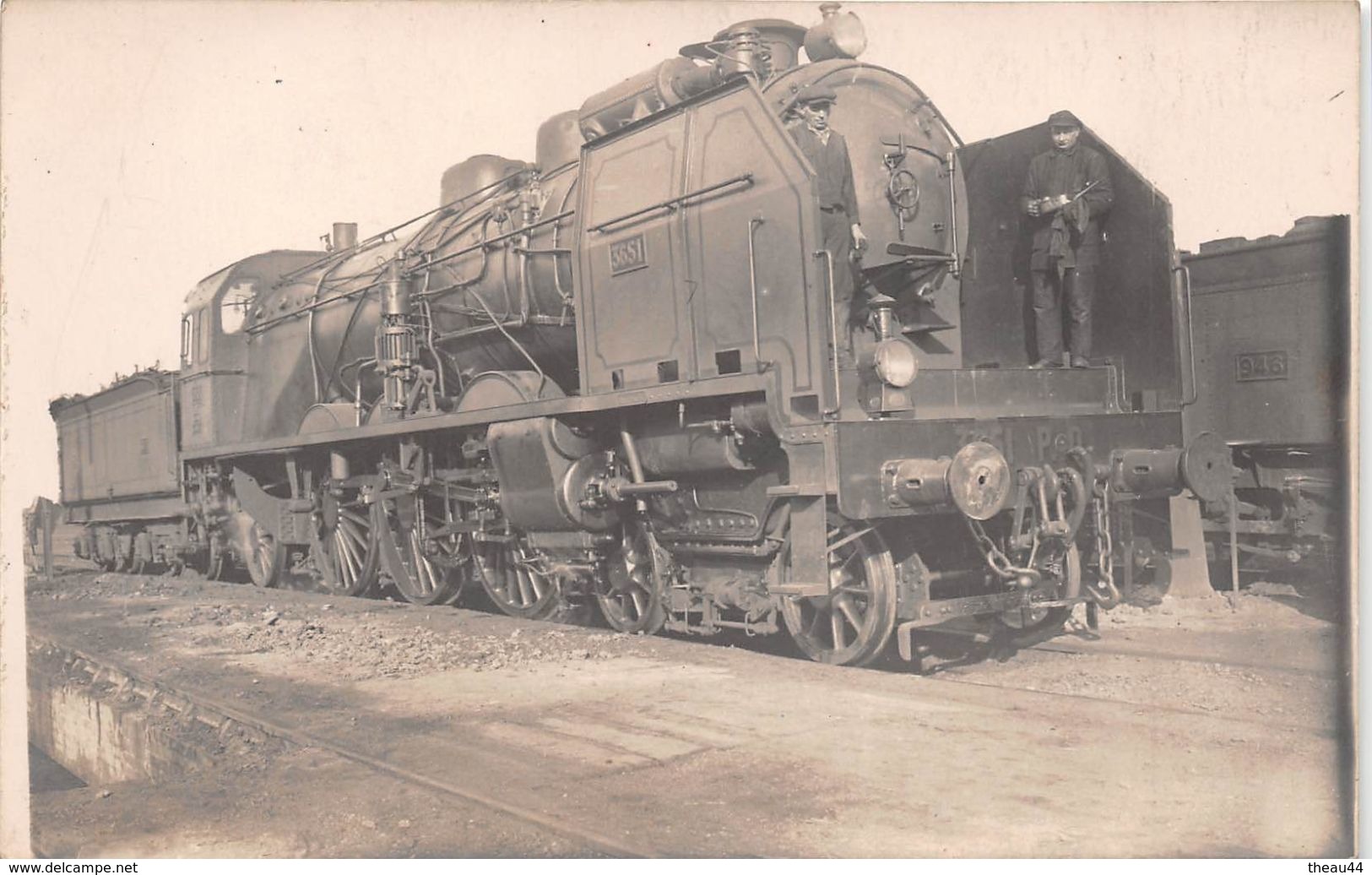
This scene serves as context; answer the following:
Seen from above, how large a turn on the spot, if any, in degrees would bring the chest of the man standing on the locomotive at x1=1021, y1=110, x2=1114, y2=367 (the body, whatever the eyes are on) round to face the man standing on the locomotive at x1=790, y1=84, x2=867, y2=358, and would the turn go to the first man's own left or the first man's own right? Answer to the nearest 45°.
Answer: approximately 45° to the first man's own right

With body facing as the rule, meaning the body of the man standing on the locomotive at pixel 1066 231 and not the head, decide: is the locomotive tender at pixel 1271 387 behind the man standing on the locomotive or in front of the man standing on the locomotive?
behind

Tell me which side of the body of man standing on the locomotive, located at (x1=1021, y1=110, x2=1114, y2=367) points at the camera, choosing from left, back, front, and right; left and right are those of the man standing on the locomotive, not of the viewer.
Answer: front

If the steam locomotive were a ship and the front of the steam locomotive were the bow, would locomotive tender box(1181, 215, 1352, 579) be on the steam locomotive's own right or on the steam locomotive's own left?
on the steam locomotive's own left

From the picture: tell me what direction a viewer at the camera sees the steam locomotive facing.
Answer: facing the viewer and to the right of the viewer
